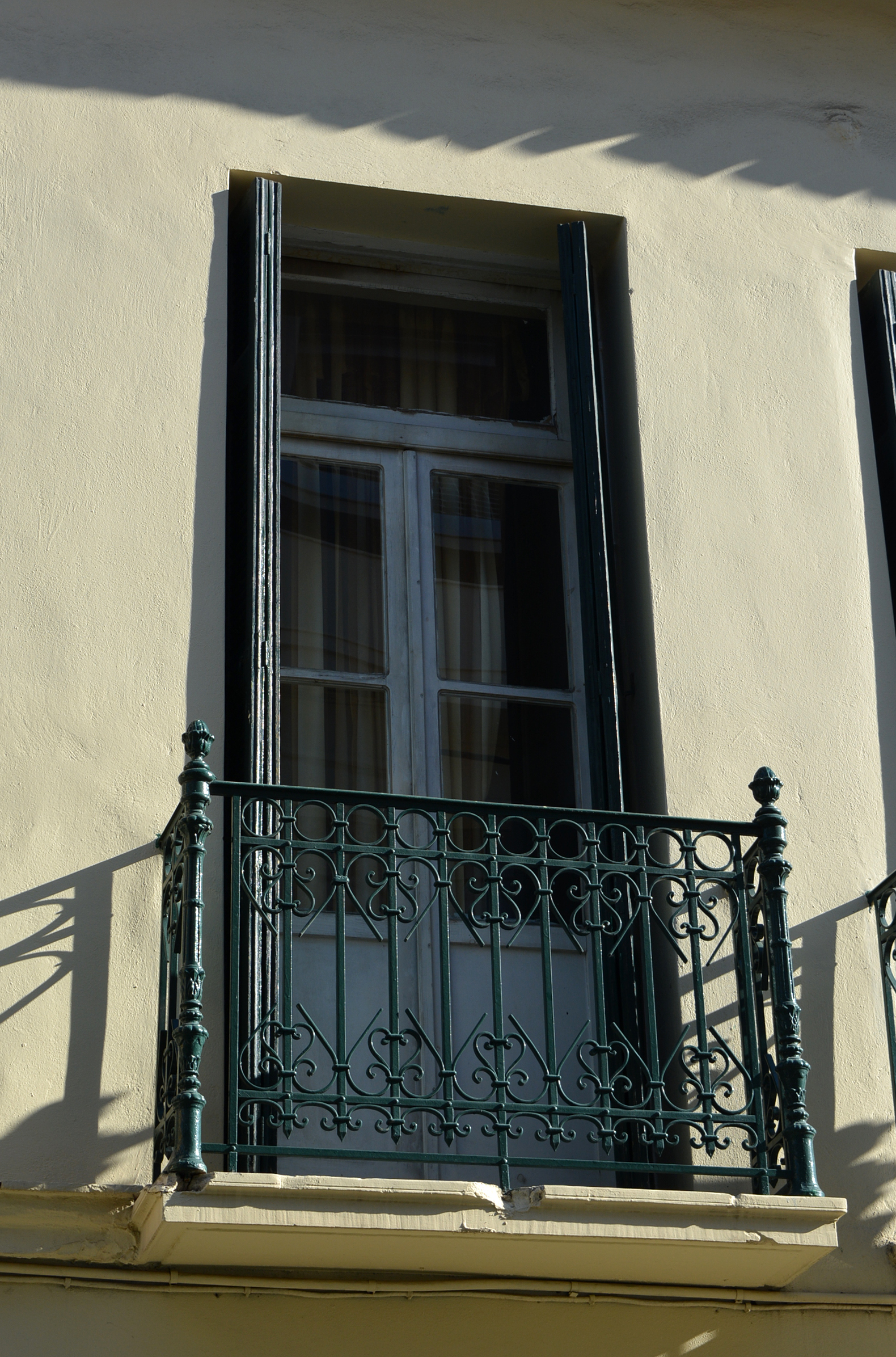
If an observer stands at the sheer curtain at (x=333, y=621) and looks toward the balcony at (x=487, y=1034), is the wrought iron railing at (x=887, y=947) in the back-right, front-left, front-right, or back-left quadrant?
front-left

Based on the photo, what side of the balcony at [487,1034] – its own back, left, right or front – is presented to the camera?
front

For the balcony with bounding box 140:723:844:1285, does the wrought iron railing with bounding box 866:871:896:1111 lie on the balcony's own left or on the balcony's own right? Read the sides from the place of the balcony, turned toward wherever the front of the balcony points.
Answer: on the balcony's own left

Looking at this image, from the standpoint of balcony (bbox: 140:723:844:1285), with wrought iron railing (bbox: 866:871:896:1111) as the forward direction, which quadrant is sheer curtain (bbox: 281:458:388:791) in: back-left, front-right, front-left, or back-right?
back-left
